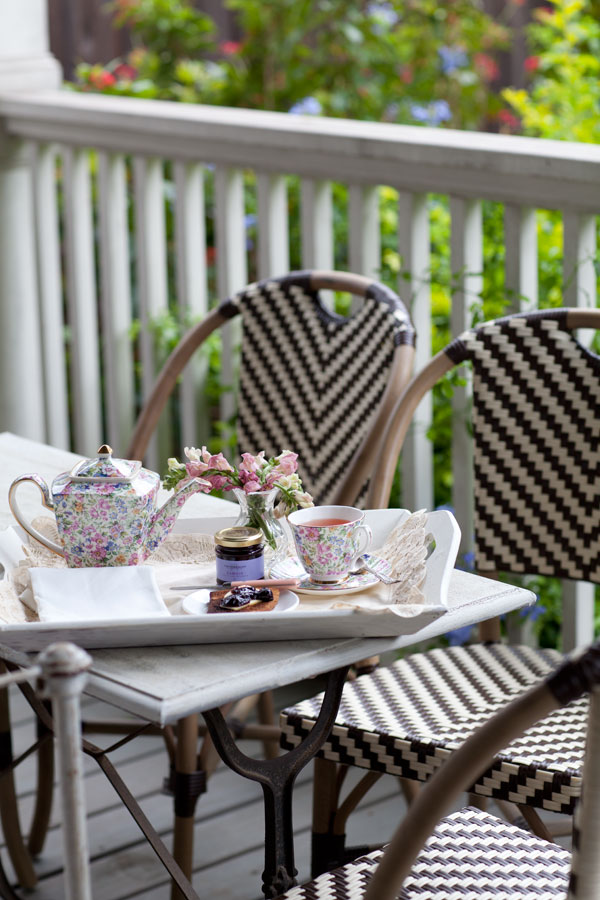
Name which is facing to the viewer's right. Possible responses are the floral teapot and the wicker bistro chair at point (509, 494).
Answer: the floral teapot

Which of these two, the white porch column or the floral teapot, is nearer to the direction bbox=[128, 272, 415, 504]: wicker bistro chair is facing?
the floral teapot

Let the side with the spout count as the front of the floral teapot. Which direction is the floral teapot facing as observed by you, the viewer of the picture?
facing to the right of the viewer

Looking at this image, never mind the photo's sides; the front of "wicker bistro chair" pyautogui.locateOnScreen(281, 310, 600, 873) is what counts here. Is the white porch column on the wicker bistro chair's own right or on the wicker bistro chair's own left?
on the wicker bistro chair's own right

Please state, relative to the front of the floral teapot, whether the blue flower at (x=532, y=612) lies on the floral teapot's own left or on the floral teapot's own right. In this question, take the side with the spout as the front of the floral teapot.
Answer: on the floral teapot's own left

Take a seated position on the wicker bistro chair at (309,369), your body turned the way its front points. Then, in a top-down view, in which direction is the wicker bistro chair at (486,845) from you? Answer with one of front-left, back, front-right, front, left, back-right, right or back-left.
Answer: front-left

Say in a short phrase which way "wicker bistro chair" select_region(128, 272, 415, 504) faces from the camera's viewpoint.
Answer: facing the viewer and to the left of the viewer

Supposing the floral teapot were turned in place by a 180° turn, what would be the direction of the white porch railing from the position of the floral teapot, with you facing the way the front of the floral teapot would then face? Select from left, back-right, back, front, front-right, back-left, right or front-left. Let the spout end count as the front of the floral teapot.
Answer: right

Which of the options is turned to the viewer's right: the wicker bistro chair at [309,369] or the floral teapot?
the floral teapot

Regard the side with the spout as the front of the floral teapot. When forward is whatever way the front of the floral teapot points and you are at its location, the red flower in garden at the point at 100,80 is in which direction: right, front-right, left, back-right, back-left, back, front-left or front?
left

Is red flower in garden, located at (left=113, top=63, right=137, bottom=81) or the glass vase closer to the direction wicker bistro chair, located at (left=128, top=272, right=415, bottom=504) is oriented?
the glass vase

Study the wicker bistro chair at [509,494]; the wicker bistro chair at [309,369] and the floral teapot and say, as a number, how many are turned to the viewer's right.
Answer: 1
